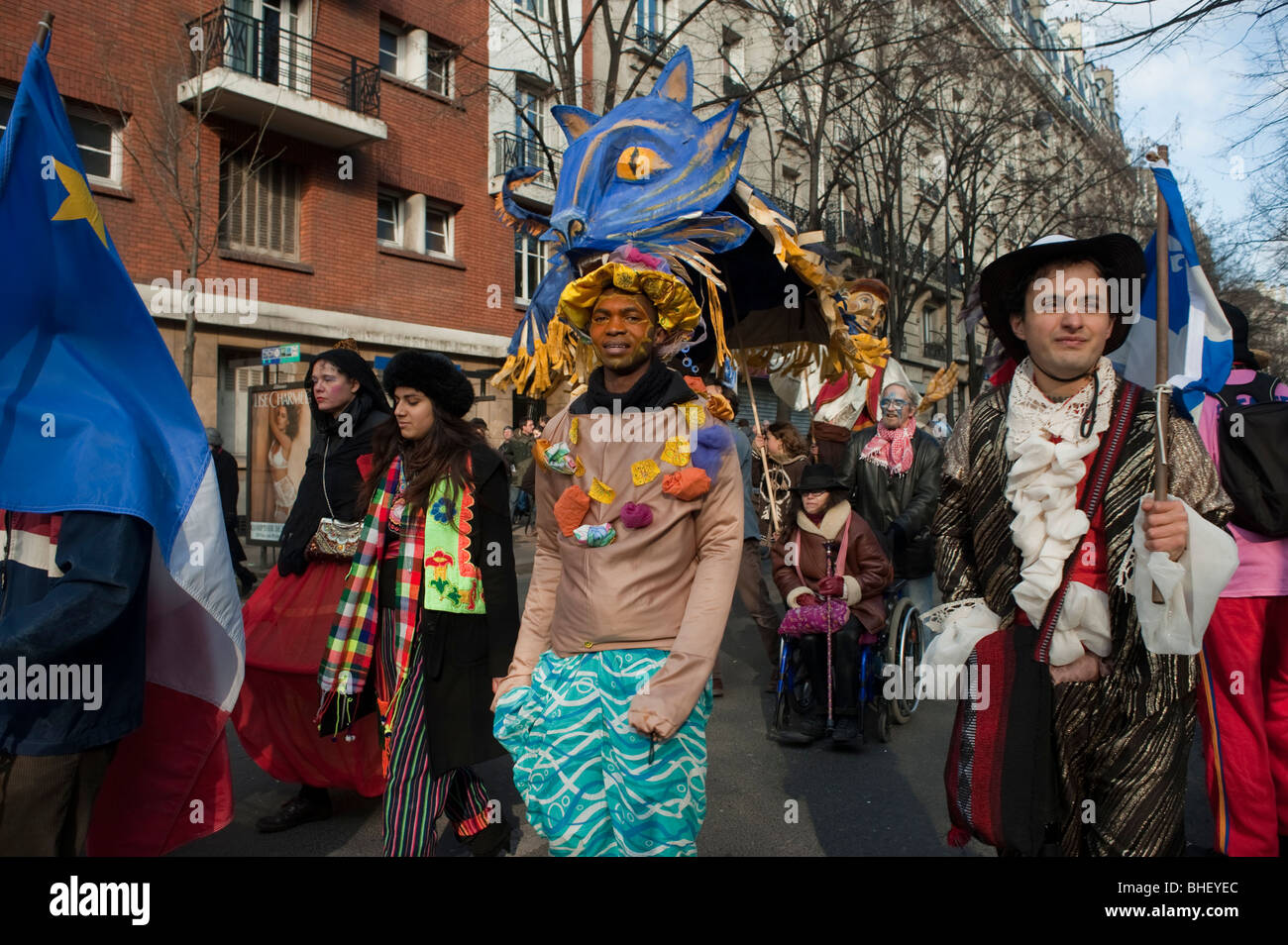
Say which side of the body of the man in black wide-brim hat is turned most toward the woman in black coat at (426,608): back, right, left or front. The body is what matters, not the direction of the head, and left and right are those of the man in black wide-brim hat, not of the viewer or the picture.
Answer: right

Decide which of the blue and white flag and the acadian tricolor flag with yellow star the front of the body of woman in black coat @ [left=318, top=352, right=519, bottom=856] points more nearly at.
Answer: the acadian tricolor flag with yellow star

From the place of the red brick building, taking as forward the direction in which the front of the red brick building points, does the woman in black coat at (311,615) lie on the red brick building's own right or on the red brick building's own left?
on the red brick building's own right

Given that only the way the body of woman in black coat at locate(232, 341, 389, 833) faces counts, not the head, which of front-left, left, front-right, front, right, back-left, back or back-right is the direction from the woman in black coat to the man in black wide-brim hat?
left

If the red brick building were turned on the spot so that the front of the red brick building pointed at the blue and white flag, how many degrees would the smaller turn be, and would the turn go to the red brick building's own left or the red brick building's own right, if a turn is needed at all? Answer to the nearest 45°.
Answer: approximately 45° to the red brick building's own right

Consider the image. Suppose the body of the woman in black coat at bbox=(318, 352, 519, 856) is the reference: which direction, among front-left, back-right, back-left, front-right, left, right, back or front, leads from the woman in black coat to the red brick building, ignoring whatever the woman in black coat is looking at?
back-right

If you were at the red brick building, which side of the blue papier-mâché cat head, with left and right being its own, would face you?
right

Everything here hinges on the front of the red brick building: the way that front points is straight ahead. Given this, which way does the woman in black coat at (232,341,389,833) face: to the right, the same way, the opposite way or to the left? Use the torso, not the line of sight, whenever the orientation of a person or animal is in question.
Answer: to the right
